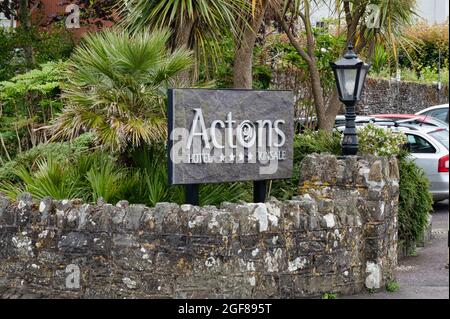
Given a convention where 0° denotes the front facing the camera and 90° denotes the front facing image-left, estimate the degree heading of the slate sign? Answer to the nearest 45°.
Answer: approximately 315°

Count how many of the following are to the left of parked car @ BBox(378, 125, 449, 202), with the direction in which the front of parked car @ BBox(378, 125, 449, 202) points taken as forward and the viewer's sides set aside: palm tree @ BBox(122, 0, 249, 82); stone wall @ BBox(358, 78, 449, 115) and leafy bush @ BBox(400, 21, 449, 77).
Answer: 1

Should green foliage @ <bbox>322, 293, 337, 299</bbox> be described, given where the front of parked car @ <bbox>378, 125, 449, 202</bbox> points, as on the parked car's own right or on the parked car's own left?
on the parked car's own left

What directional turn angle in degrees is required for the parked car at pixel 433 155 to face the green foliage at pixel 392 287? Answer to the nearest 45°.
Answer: approximately 135° to its left

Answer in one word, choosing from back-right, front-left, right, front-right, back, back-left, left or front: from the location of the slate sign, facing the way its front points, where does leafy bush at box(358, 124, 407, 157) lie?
left

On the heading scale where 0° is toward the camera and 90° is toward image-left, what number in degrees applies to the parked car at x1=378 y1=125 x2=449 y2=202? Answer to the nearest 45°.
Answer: approximately 135°

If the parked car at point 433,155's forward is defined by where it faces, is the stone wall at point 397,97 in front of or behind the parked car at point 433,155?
in front

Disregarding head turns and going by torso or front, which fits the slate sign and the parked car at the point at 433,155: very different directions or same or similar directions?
very different directions

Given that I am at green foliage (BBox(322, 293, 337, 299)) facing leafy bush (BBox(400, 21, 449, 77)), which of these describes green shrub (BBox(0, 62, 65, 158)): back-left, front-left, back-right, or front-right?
front-left

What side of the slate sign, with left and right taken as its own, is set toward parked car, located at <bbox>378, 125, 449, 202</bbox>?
left
